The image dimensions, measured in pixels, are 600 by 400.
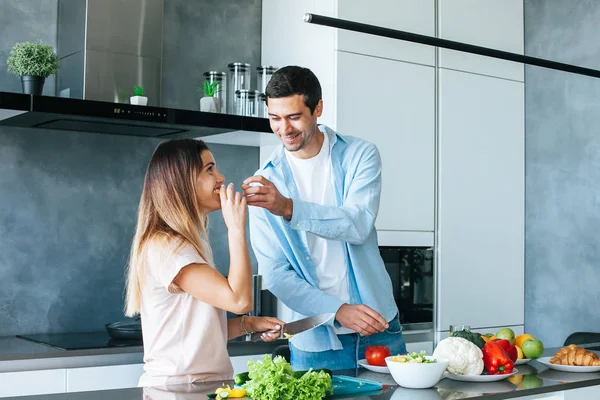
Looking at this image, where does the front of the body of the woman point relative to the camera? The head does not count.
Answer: to the viewer's right

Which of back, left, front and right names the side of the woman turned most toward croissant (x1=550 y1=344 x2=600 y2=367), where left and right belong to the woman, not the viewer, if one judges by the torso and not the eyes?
front

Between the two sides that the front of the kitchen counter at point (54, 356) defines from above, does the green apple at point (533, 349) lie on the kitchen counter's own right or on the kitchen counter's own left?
on the kitchen counter's own left

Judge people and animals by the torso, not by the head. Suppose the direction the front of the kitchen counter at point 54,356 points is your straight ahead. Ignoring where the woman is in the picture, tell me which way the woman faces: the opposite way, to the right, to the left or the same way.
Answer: to the left

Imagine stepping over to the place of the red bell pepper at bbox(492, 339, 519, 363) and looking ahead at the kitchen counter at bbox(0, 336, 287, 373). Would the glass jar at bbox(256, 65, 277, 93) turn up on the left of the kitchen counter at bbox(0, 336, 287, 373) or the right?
right

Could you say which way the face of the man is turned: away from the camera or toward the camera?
toward the camera

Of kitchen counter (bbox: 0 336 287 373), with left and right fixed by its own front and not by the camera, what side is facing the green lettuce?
front

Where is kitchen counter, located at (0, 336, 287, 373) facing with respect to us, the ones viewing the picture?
facing the viewer

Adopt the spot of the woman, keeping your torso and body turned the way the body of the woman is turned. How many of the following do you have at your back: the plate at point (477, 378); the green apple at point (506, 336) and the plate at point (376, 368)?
0

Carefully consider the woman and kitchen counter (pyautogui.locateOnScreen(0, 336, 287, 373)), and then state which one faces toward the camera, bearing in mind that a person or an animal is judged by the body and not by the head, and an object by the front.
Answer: the kitchen counter

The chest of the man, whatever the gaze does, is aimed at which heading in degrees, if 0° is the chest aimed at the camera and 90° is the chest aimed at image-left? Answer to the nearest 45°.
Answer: approximately 45°

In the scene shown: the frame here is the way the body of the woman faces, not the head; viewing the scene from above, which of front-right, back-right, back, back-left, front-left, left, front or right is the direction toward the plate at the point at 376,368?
front

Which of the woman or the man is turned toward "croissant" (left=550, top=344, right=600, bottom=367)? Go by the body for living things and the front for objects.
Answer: the woman

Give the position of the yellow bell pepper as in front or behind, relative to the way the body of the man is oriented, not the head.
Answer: in front
